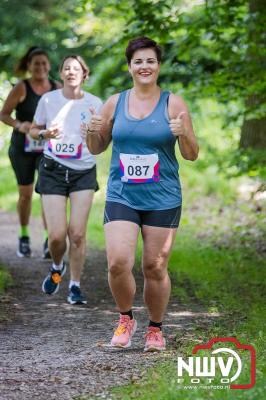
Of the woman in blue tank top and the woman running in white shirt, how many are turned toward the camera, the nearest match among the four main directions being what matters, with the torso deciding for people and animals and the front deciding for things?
2

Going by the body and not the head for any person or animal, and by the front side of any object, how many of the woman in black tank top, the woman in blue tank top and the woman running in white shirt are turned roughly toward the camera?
3

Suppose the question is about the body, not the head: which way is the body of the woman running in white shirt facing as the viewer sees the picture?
toward the camera

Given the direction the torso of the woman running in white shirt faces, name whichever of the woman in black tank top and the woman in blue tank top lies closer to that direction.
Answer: the woman in blue tank top

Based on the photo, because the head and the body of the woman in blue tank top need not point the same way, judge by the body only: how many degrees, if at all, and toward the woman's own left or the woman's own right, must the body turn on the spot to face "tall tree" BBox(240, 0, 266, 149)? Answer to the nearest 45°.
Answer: approximately 180°

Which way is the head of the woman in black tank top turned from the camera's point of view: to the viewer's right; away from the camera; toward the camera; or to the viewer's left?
toward the camera

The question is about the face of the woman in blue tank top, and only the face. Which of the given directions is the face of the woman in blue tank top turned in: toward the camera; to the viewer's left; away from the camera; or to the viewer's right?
toward the camera

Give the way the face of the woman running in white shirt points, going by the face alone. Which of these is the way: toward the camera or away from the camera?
toward the camera

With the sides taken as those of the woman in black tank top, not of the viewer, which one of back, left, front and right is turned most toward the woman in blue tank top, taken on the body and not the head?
front

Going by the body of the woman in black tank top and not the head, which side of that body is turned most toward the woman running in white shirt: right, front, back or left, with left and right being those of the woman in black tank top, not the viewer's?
front

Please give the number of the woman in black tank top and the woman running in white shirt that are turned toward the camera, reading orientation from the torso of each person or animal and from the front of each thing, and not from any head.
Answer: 2

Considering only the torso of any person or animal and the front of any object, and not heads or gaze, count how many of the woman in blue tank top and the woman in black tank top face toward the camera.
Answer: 2

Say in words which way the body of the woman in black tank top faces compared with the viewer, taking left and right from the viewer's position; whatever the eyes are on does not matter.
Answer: facing the viewer

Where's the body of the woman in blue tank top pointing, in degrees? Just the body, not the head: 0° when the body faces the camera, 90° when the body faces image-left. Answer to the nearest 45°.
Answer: approximately 0°

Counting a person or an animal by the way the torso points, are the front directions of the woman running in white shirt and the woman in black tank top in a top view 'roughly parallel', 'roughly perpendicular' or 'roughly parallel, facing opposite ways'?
roughly parallel

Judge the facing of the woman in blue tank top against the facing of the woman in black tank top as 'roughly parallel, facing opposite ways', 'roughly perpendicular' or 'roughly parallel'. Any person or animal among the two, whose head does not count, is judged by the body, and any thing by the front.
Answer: roughly parallel
